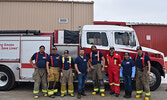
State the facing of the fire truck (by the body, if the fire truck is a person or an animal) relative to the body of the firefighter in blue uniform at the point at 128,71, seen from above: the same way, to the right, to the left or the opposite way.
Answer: to the left

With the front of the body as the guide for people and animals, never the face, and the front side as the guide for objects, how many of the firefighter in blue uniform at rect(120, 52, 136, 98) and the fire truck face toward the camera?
1

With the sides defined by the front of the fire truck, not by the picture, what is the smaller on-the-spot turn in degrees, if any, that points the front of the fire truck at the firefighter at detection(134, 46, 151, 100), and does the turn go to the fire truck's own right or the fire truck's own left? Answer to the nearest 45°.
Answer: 0° — it already faces them

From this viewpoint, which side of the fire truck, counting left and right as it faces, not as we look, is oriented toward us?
right

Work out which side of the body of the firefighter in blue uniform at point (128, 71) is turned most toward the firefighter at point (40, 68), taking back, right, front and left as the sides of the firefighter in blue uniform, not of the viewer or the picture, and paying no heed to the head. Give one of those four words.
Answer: right

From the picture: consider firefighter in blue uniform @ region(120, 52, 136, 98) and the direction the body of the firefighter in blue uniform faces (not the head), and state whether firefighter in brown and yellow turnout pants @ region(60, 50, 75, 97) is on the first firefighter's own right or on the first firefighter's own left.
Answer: on the first firefighter's own right

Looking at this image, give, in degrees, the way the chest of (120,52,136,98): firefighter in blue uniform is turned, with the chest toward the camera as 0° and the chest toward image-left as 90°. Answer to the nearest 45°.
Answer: approximately 0°

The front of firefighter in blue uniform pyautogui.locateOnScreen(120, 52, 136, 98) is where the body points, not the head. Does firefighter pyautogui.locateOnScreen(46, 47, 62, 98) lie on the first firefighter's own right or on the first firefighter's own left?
on the first firefighter's own right
